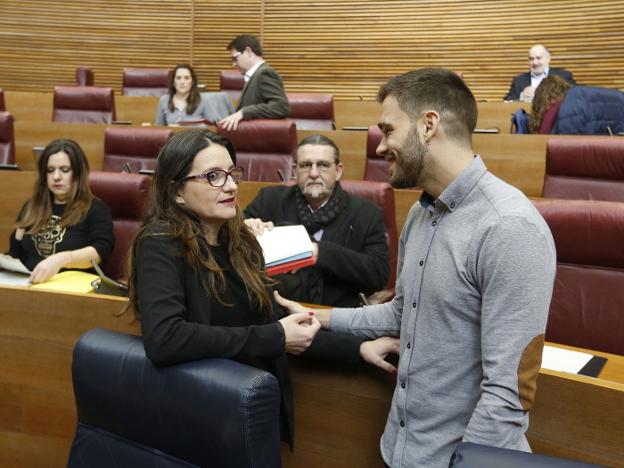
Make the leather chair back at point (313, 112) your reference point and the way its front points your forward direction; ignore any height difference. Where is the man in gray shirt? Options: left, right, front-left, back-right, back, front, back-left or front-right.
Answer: front

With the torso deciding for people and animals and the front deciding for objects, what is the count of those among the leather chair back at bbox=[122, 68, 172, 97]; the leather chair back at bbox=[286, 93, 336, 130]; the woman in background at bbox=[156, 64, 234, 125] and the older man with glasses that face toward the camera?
4

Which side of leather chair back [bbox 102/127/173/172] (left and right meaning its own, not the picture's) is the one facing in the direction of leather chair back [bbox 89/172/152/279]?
front

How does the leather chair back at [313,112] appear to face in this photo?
toward the camera

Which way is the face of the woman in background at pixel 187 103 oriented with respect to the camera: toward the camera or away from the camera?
toward the camera

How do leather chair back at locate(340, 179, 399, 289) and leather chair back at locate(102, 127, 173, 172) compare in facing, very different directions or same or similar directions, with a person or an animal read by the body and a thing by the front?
same or similar directions

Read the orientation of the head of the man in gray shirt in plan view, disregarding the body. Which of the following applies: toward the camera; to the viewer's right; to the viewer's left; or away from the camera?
to the viewer's left

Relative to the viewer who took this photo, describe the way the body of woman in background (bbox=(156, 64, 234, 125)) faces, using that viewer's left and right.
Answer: facing the viewer

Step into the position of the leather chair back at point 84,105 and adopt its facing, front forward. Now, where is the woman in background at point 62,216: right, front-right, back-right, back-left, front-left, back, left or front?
front

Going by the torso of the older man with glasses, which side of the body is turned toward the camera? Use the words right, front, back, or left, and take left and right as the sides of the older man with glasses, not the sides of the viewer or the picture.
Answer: front

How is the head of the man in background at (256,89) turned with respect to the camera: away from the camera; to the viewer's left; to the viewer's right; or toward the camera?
to the viewer's left

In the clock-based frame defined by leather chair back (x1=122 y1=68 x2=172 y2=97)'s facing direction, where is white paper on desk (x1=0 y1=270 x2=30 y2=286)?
The white paper on desk is roughly at 12 o'clock from the leather chair back.

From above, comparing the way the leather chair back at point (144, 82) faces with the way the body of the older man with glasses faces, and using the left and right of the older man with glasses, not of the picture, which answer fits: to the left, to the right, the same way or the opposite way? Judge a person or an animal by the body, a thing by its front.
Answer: the same way
